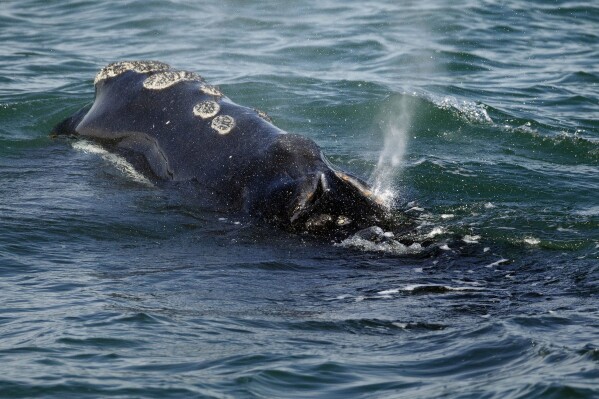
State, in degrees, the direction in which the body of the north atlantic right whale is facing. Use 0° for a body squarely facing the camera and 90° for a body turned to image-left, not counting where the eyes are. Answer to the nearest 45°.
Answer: approximately 135°
